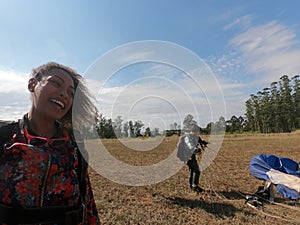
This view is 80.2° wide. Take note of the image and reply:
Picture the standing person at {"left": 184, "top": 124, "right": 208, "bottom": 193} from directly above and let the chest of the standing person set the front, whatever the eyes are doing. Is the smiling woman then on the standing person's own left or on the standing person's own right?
on the standing person's own right

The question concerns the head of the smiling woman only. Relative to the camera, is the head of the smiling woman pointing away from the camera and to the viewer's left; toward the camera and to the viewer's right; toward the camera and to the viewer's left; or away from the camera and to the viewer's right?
toward the camera and to the viewer's right
